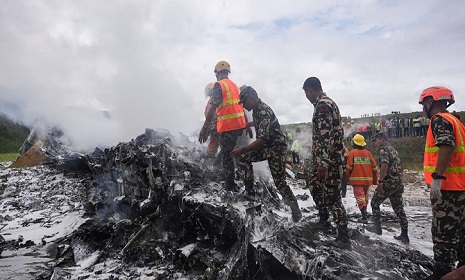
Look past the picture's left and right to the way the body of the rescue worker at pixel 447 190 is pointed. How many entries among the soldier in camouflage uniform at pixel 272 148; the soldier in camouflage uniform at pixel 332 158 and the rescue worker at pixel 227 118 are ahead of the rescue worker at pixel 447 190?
3

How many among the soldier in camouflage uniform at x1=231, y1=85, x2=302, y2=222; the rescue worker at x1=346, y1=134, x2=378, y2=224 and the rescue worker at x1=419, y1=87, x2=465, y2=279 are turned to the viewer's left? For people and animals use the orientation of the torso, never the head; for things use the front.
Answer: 2

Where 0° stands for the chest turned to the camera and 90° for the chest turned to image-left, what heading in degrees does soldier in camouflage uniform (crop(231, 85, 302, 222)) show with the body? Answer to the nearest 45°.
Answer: approximately 90°

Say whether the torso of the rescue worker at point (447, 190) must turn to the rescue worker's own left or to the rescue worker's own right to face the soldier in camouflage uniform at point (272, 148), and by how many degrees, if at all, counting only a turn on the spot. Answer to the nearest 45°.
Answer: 0° — they already face them

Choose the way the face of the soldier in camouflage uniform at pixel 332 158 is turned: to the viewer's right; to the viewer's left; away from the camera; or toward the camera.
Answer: to the viewer's left

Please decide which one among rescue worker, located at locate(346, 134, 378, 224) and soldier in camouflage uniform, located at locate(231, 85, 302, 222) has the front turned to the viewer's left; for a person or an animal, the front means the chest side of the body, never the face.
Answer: the soldier in camouflage uniform

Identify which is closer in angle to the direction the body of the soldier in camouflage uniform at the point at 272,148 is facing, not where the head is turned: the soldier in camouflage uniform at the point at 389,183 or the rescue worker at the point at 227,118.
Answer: the rescue worker

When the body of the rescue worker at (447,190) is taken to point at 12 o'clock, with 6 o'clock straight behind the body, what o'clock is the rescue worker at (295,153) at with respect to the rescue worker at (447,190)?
the rescue worker at (295,153) is roughly at 2 o'clock from the rescue worker at (447,190).

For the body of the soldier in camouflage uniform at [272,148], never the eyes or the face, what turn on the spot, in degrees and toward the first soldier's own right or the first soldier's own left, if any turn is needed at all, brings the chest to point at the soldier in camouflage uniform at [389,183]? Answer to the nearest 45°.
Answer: approximately 135° to the first soldier's own right

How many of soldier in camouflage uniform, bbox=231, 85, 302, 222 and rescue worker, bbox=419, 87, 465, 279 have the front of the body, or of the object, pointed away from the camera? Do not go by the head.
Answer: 0

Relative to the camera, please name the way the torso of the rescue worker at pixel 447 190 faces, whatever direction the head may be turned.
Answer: to the viewer's left
